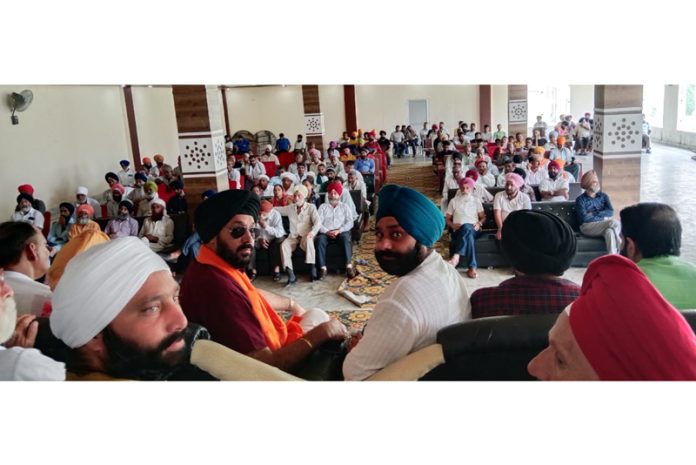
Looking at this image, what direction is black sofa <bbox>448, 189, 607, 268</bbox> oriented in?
toward the camera

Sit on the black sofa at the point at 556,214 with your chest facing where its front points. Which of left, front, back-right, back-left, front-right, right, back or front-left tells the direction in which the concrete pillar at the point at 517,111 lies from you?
back

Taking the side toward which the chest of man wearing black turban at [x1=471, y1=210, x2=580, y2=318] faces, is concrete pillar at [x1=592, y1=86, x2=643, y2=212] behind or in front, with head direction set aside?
in front

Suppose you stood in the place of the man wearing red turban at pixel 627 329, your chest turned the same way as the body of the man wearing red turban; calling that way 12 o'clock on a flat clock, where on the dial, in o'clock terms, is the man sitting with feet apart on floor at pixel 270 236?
The man sitting with feet apart on floor is roughly at 1 o'clock from the man wearing red turban.

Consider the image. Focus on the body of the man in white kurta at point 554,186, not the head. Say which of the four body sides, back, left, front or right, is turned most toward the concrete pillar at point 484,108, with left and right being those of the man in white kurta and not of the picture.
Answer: back

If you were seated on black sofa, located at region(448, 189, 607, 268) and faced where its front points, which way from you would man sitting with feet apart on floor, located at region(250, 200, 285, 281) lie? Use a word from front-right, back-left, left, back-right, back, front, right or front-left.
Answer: right

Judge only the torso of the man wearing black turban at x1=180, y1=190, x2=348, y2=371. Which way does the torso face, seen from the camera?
to the viewer's right

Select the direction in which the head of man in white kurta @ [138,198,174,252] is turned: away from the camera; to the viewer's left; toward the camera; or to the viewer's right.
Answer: toward the camera

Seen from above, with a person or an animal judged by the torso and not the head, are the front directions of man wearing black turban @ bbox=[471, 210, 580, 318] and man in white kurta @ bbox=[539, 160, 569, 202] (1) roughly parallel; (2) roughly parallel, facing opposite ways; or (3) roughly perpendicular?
roughly parallel, facing opposite ways

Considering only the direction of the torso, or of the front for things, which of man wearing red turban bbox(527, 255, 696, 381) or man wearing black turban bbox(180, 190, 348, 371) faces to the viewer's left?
the man wearing red turban

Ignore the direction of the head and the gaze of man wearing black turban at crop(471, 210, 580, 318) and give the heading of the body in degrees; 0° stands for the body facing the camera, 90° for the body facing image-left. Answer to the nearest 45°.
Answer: approximately 180°

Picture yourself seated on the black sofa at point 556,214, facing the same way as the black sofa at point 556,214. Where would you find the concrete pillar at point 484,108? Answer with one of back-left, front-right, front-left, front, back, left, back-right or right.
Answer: back

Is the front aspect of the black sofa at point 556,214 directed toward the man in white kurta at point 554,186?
no

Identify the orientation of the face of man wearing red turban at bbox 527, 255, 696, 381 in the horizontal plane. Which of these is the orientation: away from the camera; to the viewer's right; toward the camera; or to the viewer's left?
to the viewer's left

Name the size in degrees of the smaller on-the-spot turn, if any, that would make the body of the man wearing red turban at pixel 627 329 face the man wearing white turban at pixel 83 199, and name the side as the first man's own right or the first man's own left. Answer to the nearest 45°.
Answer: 0° — they already face them

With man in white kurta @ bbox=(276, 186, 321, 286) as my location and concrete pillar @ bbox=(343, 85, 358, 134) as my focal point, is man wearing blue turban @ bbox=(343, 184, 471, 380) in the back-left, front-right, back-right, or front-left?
back-right

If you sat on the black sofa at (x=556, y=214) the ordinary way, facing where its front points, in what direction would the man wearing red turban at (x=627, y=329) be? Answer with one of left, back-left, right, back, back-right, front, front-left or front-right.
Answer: front

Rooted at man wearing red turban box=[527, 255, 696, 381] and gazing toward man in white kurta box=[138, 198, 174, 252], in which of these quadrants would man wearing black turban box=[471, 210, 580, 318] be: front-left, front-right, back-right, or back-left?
front-right

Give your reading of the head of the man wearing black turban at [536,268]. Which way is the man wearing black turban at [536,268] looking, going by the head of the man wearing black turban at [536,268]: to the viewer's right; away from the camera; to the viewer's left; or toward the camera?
away from the camera
